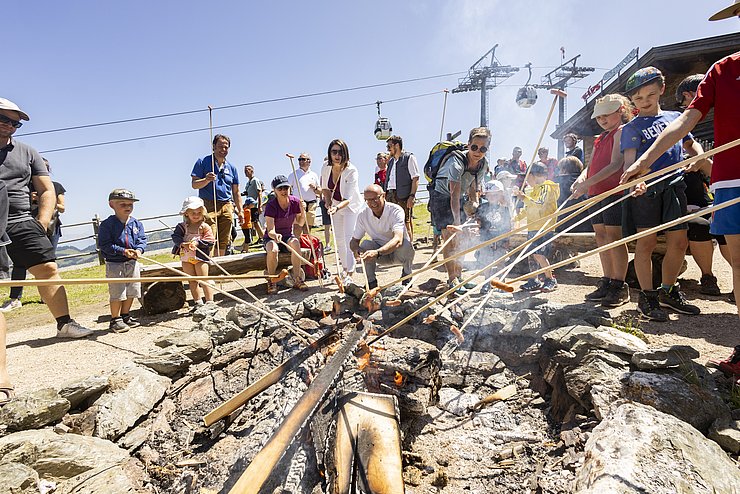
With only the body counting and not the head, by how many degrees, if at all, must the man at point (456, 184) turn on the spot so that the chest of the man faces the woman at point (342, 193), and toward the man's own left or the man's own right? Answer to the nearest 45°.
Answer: approximately 135° to the man's own right

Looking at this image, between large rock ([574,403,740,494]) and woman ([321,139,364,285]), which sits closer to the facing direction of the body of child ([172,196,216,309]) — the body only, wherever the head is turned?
the large rock

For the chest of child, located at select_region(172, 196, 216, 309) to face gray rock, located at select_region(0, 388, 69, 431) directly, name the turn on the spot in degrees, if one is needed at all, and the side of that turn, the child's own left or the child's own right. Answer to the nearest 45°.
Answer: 0° — they already face it

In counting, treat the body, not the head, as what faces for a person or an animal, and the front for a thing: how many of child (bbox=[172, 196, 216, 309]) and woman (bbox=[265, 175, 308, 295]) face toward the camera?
2

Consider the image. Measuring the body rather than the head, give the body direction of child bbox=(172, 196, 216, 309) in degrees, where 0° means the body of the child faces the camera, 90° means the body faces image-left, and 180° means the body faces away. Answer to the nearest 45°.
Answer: approximately 0°

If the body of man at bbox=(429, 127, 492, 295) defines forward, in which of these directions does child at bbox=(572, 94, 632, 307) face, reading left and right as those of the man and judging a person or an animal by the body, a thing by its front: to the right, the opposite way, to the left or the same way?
to the right

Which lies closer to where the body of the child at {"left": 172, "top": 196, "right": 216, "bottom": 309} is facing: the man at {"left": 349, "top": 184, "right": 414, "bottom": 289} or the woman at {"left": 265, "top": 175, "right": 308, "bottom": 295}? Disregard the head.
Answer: the man

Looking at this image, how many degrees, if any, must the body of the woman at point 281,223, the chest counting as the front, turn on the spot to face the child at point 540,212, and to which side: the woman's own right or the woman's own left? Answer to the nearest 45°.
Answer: approximately 45° to the woman's own left

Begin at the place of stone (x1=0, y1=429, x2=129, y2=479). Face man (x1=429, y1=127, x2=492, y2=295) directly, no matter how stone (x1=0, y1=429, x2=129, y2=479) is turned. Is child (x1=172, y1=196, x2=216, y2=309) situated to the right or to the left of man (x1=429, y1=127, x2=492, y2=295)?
left
